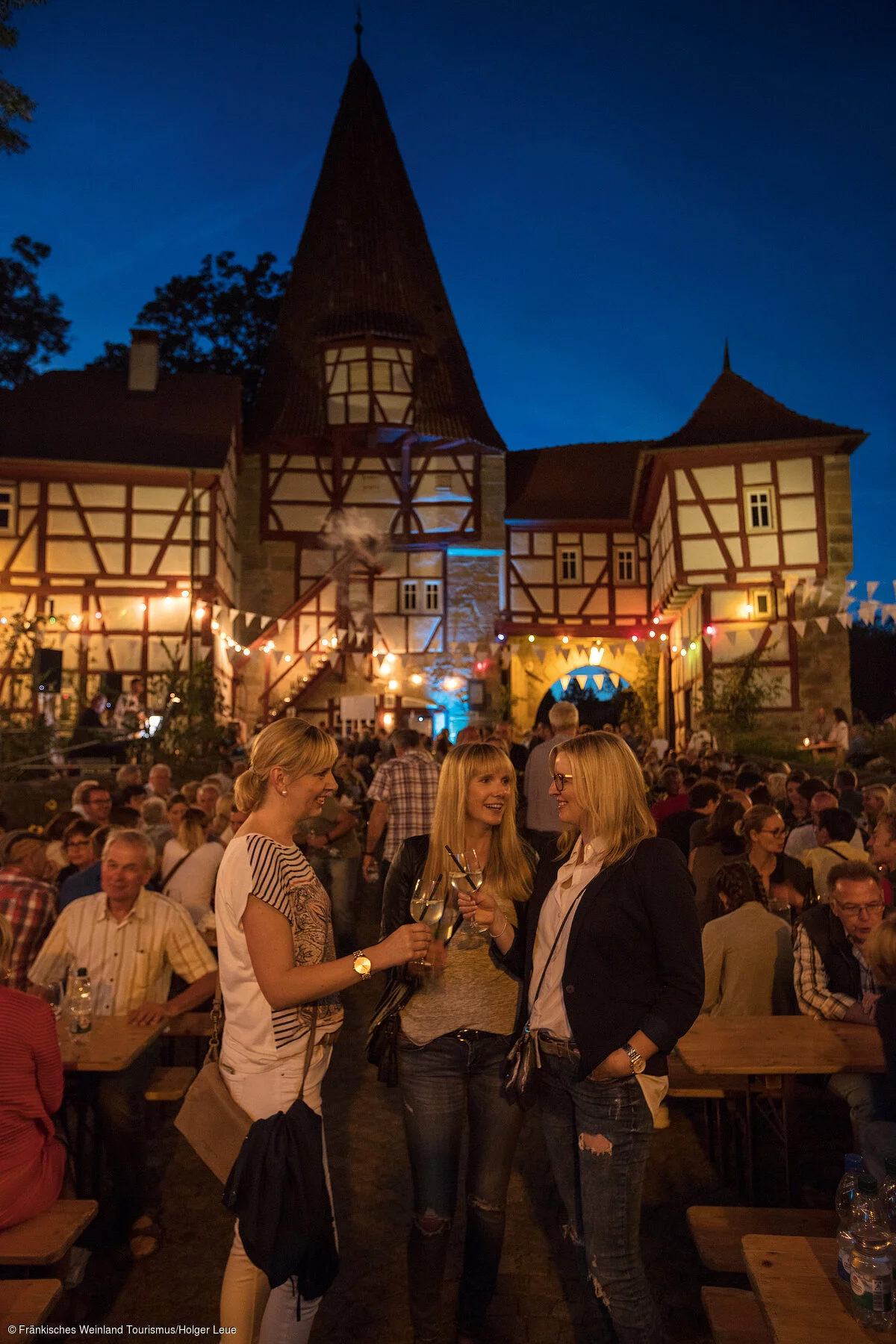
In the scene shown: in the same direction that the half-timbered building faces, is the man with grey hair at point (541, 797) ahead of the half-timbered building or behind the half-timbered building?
ahead

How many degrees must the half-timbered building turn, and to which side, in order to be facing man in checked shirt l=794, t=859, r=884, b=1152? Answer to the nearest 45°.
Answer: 0° — it already faces them

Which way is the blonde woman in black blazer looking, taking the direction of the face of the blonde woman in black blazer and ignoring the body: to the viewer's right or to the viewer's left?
to the viewer's left

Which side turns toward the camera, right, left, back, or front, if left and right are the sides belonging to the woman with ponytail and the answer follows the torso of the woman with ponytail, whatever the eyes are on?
right

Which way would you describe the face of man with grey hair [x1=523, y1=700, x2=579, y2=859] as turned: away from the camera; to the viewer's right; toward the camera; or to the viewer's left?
away from the camera

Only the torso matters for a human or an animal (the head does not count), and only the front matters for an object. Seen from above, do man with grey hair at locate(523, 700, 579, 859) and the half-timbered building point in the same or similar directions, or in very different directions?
very different directions

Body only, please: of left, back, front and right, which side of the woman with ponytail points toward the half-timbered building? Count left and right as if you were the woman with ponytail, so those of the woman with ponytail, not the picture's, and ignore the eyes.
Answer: left

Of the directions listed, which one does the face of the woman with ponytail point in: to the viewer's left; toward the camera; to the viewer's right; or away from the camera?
to the viewer's right

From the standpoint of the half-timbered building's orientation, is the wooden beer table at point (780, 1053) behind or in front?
in front

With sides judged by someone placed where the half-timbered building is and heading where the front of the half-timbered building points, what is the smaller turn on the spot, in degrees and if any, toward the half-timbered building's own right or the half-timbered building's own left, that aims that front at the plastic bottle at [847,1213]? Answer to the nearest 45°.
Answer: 0° — it already faces it

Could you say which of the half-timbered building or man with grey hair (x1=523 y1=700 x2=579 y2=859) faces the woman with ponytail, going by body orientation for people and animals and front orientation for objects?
the half-timbered building

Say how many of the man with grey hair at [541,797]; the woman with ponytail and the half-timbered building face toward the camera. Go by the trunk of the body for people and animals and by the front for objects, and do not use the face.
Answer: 1

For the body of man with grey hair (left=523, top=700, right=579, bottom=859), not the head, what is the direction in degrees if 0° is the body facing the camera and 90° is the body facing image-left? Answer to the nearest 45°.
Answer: approximately 180°

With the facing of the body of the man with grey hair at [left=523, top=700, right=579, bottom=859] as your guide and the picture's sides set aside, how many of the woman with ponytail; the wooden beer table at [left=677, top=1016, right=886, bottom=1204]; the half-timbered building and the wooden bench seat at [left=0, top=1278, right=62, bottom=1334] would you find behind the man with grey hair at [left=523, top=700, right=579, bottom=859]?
3

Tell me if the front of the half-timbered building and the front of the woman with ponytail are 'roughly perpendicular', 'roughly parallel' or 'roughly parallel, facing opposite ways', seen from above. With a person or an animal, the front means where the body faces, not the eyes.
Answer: roughly perpendicular

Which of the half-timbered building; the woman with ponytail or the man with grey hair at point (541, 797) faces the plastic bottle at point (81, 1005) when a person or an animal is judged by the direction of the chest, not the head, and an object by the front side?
the half-timbered building
